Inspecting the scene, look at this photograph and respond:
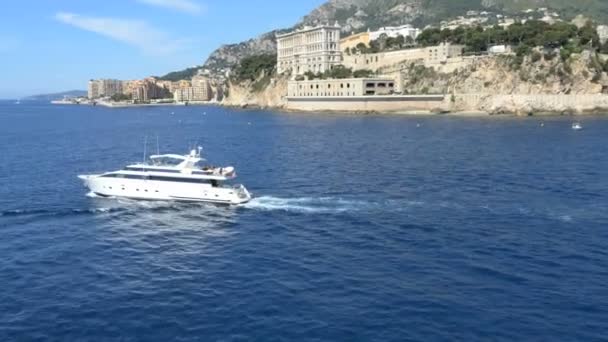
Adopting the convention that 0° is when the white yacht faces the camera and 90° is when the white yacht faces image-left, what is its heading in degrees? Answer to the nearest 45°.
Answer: approximately 90°
